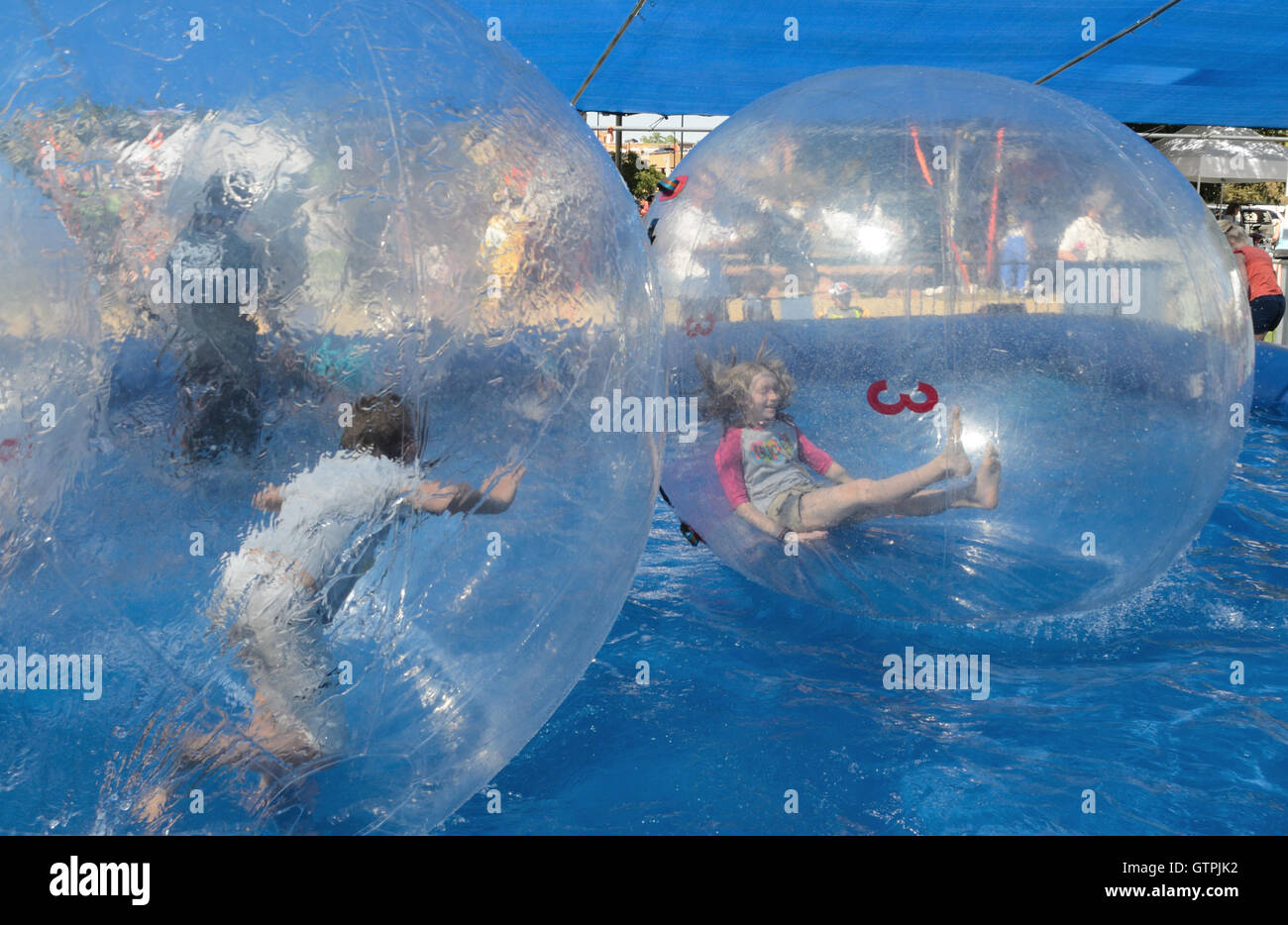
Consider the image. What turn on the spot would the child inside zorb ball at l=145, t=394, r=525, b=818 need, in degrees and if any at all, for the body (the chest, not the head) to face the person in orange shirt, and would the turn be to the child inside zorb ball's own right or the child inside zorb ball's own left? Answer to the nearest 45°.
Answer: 0° — they already face them

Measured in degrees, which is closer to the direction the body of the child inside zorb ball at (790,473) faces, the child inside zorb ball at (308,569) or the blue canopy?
the child inside zorb ball

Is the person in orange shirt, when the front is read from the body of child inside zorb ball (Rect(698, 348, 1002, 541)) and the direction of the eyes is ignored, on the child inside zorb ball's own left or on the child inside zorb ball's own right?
on the child inside zorb ball's own left

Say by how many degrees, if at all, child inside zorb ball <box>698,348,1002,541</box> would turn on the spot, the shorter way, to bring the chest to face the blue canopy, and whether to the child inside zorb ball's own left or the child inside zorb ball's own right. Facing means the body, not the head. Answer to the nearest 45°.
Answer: approximately 135° to the child inside zorb ball's own left

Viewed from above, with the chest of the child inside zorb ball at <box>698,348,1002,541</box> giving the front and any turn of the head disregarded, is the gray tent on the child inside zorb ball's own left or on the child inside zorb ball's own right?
on the child inside zorb ball's own left

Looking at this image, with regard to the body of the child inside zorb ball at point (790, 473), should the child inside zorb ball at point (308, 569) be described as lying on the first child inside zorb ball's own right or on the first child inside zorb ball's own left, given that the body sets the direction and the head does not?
on the first child inside zorb ball's own right

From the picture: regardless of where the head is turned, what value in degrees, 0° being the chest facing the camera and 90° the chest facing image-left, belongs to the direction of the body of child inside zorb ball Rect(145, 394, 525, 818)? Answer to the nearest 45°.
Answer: approximately 225°
